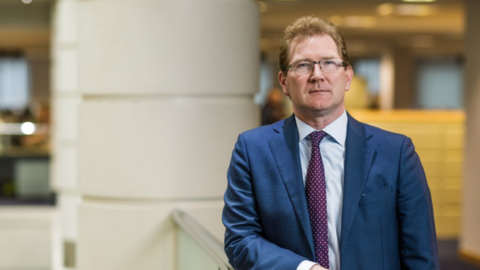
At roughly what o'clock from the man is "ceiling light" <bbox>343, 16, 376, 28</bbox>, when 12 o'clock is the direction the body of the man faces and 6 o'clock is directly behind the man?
The ceiling light is roughly at 6 o'clock from the man.

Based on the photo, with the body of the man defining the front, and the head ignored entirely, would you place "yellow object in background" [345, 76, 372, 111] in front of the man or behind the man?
behind

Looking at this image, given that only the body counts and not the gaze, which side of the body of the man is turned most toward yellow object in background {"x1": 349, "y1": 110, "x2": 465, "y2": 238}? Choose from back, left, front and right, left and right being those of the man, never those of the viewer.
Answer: back

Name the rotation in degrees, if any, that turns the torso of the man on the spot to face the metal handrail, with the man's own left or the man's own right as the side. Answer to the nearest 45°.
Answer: approximately 135° to the man's own right

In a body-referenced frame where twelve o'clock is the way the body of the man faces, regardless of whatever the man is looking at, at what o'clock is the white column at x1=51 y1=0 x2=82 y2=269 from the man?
The white column is roughly at 5 o'clock from the man.

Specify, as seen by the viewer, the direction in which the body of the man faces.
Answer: toward the camera
